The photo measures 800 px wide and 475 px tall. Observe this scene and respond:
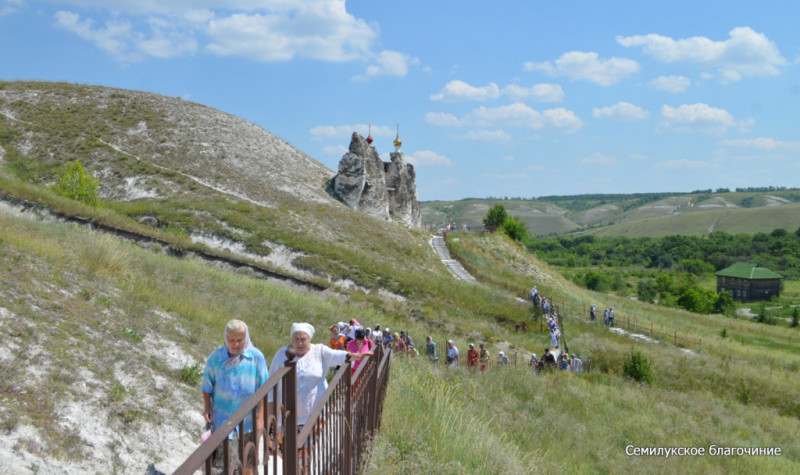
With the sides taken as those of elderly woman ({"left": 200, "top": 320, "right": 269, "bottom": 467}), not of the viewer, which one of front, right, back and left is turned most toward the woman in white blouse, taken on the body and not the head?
left

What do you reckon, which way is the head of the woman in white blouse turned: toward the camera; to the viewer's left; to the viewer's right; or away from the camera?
toward the camera

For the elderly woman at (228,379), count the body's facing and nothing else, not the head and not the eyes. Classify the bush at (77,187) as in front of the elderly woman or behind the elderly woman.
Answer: behind

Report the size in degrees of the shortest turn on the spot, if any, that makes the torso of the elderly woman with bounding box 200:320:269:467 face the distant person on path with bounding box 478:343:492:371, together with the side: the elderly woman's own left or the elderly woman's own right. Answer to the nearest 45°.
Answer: approximately 135° to the elderly woman's own left

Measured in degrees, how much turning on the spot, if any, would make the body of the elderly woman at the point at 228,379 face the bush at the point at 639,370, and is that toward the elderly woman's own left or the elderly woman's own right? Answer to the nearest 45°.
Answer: approximately 135° to the elderly woman's own left

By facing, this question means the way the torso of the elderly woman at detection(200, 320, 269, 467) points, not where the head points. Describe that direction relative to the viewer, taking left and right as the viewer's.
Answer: facing the viewer
